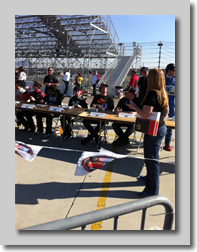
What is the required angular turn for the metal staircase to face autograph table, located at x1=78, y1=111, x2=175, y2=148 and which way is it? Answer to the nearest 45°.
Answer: approximately 45° to its left

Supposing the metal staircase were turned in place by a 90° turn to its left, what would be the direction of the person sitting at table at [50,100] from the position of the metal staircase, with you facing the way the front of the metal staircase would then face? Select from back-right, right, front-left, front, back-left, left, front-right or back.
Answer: front-right

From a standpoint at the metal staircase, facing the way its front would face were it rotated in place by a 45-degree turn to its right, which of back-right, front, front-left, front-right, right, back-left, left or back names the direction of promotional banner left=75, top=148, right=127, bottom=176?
left

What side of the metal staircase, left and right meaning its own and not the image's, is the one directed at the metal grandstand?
right

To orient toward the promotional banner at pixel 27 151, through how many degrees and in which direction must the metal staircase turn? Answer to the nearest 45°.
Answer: approximately 45° to its left

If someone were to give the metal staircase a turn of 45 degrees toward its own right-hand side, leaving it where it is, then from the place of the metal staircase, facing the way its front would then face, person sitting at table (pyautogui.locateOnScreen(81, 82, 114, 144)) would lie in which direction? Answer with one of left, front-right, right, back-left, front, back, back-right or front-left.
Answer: left

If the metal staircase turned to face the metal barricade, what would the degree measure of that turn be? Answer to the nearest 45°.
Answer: approximately 45° to its left
